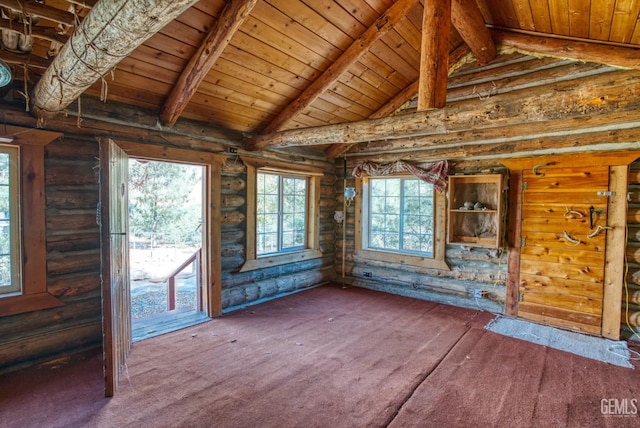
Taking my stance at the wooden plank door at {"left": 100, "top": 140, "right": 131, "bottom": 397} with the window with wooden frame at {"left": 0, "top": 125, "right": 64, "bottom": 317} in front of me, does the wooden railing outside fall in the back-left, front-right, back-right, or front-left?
front-right

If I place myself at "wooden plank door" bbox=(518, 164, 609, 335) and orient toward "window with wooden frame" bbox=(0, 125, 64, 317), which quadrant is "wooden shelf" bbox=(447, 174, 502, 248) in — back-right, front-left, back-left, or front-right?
front-right

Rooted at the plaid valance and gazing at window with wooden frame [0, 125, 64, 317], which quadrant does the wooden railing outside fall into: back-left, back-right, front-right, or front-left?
front-right

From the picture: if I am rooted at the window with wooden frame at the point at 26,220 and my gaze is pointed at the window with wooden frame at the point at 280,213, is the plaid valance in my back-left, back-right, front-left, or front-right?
front-right

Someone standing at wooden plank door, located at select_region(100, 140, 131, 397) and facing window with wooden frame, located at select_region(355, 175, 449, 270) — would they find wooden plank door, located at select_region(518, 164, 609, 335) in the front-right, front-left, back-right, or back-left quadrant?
front-right

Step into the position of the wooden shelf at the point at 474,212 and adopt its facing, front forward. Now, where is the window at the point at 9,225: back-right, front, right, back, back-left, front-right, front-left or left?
front-right

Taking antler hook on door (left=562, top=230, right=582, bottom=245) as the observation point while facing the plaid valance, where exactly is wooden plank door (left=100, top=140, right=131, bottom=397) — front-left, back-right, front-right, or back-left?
front-left

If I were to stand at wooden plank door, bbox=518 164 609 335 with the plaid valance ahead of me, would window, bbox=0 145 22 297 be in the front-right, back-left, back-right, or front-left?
front-left

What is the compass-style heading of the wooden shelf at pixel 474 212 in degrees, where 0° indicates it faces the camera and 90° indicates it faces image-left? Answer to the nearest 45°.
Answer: approximately 0°
